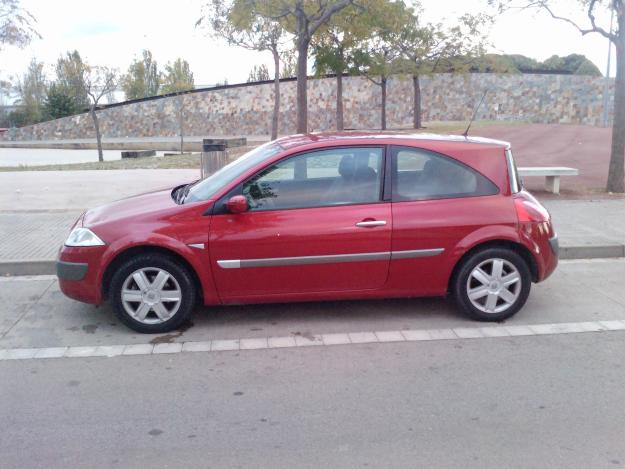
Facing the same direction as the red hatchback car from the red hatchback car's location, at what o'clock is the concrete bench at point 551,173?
The concrete bench is roughly at 4 o'clock from the red hatchback car.

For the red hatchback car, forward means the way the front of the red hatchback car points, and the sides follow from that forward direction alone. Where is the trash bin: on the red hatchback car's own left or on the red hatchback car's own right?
on the red hatchback car's own right

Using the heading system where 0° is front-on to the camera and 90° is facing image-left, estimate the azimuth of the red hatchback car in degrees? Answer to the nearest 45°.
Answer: approximately 90°

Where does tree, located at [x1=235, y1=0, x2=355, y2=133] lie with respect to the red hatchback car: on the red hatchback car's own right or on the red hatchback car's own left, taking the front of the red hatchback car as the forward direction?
on the red hatchback car's own right

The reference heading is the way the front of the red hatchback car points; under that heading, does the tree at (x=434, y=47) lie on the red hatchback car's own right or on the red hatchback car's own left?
on the red hatchback car's own right

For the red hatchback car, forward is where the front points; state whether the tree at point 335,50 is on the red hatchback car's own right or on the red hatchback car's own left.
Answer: on the red hatchback car's own right

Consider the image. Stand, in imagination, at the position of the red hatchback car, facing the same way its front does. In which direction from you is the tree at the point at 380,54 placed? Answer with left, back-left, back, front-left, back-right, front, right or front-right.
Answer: right

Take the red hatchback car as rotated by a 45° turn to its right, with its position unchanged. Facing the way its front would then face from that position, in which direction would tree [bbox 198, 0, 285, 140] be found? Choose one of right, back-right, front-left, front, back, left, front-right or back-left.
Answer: front-right
